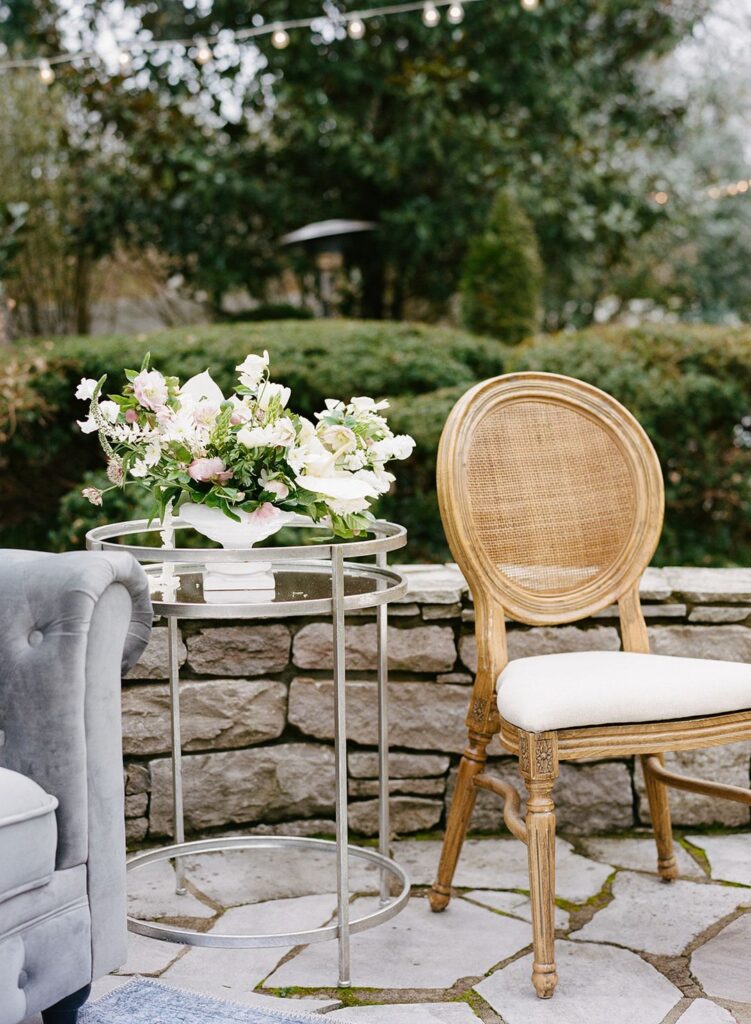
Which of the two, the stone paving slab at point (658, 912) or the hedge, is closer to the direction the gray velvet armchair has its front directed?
the stone paving slab

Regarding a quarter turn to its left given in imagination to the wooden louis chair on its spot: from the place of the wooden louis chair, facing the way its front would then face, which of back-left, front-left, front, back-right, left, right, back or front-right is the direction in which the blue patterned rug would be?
back

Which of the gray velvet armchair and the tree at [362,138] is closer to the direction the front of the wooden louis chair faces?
the gray velvet armchair

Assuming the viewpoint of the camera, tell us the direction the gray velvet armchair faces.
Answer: facing the viewer and to the right of the viewer

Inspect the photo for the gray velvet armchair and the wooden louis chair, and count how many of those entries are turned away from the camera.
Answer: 0

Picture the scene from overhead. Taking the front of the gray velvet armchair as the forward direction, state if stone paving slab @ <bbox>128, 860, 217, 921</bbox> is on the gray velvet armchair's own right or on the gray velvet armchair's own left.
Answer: on the gray velvet armchair's own left

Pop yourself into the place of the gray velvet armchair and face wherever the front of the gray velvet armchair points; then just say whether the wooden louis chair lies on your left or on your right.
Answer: on your left
